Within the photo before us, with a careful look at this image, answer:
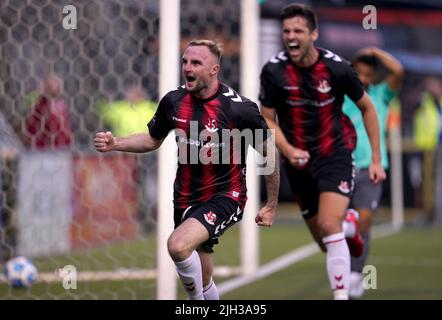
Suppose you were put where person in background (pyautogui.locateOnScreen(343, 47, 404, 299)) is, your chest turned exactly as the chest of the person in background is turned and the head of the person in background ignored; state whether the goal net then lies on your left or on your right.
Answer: on your right

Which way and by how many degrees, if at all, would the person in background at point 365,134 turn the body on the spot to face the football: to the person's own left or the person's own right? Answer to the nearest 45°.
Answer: approximately 45° to the person's own right

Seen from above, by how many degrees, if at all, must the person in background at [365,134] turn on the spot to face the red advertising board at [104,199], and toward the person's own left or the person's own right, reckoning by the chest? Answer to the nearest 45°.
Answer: approximately 90° to the person's own right

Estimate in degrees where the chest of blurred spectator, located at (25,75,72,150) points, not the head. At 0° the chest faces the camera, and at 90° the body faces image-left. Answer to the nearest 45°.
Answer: approximately 0°

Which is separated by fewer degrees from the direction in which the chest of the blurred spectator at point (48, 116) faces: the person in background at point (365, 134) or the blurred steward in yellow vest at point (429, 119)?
the person in background
